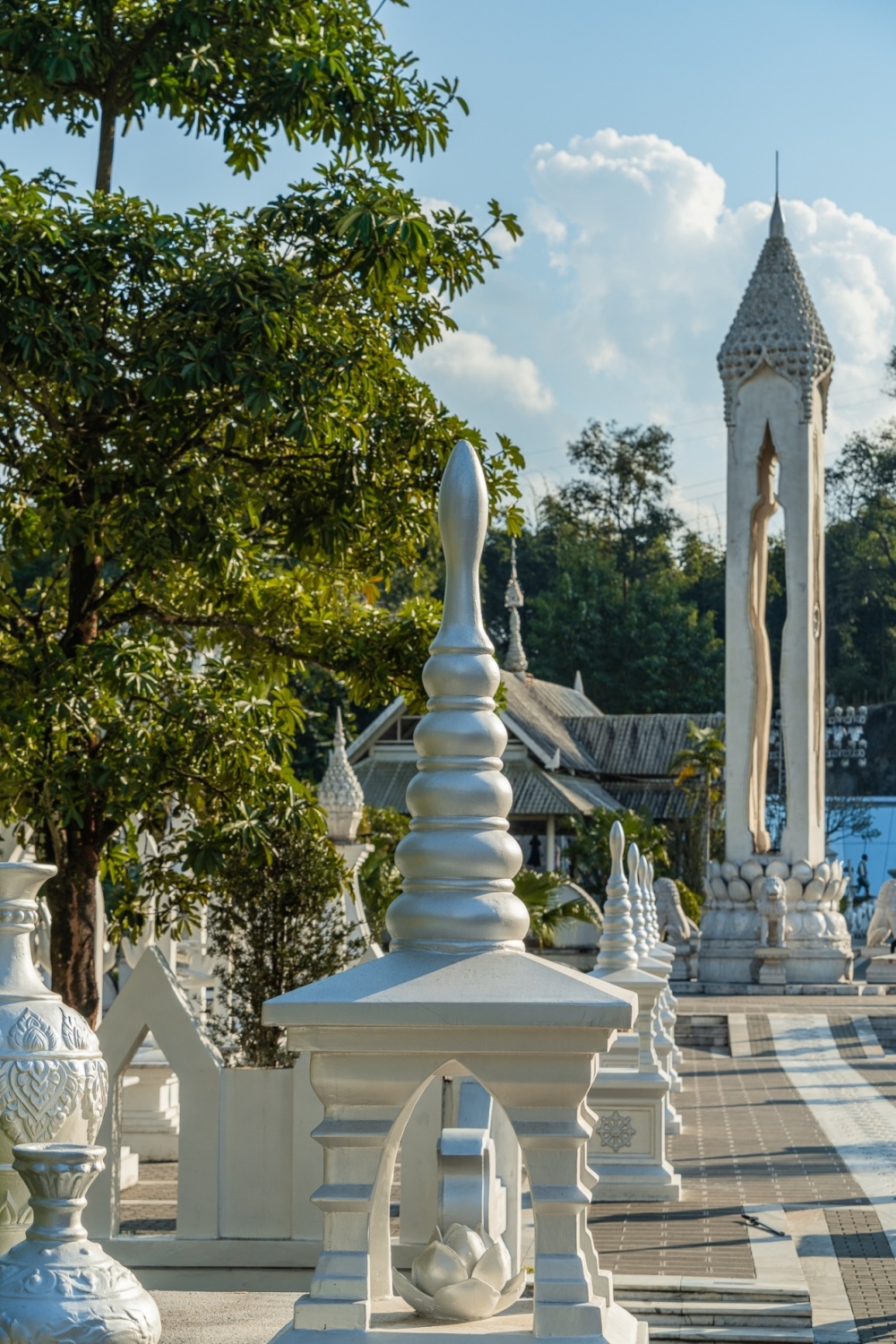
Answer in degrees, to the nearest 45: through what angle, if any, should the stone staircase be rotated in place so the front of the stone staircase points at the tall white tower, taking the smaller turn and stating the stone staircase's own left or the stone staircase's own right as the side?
approximately 180°

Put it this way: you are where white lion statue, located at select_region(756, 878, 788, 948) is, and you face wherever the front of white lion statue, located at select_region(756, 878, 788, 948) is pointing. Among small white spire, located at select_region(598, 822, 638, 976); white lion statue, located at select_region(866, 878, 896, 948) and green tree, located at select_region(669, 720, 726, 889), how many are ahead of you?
1

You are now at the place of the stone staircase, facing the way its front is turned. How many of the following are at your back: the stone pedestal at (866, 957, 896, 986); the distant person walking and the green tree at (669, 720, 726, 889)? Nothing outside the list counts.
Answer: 3

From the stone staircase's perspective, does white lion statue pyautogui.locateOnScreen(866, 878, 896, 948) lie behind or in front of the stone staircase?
behind

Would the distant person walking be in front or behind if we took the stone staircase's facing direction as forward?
behind

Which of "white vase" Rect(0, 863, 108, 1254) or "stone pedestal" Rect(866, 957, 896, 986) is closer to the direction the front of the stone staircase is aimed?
the white vase

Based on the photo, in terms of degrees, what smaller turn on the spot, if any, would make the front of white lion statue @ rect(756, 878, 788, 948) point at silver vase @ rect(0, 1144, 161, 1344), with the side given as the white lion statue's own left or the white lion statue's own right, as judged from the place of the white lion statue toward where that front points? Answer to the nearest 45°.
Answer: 0° — it already faces it

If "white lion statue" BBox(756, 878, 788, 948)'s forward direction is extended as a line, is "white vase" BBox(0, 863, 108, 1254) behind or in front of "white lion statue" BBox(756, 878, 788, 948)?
in front

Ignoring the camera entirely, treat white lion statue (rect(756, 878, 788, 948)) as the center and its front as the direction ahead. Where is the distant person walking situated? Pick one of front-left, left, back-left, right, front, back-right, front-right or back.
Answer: back

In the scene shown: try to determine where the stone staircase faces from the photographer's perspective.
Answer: facing the viewer

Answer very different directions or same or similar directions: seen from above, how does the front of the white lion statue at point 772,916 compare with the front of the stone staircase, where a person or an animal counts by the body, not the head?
same or similar directions

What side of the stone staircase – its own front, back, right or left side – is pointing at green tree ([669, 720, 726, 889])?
back

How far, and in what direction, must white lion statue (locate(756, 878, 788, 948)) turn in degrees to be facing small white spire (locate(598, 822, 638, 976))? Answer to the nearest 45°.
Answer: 0° — it already faces it
